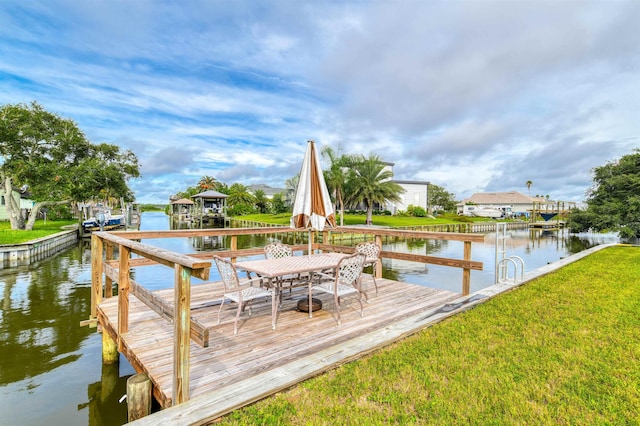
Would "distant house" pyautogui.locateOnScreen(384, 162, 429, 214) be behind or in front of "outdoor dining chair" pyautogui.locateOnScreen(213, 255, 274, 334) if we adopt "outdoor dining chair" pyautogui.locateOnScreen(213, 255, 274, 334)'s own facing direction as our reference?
in front

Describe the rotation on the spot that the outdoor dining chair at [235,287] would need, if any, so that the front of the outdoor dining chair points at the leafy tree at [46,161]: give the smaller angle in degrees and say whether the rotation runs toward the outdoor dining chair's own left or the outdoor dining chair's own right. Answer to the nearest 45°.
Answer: approximately 90° to the outdoor dining chair's own left

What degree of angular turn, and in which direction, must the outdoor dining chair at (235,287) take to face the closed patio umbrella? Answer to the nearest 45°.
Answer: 0° — it already faces it

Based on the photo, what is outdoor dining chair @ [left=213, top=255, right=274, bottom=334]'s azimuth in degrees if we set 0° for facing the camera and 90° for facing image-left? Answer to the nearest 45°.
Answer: approximately 225°

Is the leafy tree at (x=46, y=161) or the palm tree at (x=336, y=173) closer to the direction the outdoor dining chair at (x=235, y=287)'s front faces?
the palm tree

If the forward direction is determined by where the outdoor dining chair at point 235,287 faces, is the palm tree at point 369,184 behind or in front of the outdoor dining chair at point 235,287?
in front

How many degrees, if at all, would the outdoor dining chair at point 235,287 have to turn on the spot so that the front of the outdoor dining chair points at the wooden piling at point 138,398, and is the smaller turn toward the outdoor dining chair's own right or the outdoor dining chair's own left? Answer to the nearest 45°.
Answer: approximately 180°

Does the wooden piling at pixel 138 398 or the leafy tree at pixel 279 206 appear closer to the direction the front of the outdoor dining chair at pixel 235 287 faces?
the leafy tree

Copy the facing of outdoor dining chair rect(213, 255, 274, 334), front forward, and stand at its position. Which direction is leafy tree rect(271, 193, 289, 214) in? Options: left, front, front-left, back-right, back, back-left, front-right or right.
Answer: front-left
